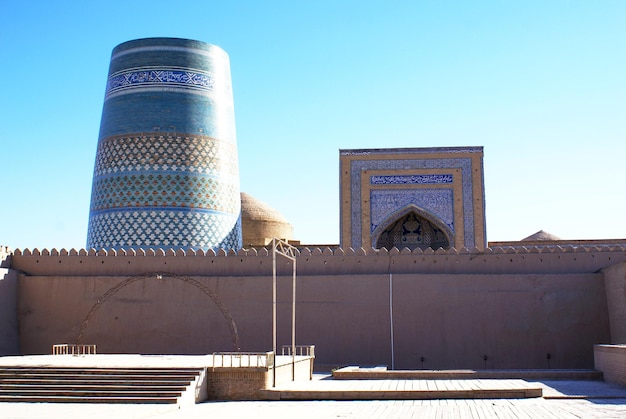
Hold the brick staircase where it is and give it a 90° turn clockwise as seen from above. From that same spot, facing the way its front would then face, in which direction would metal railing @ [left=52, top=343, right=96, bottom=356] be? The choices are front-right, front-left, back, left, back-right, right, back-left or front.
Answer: right

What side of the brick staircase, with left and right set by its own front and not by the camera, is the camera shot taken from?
front
